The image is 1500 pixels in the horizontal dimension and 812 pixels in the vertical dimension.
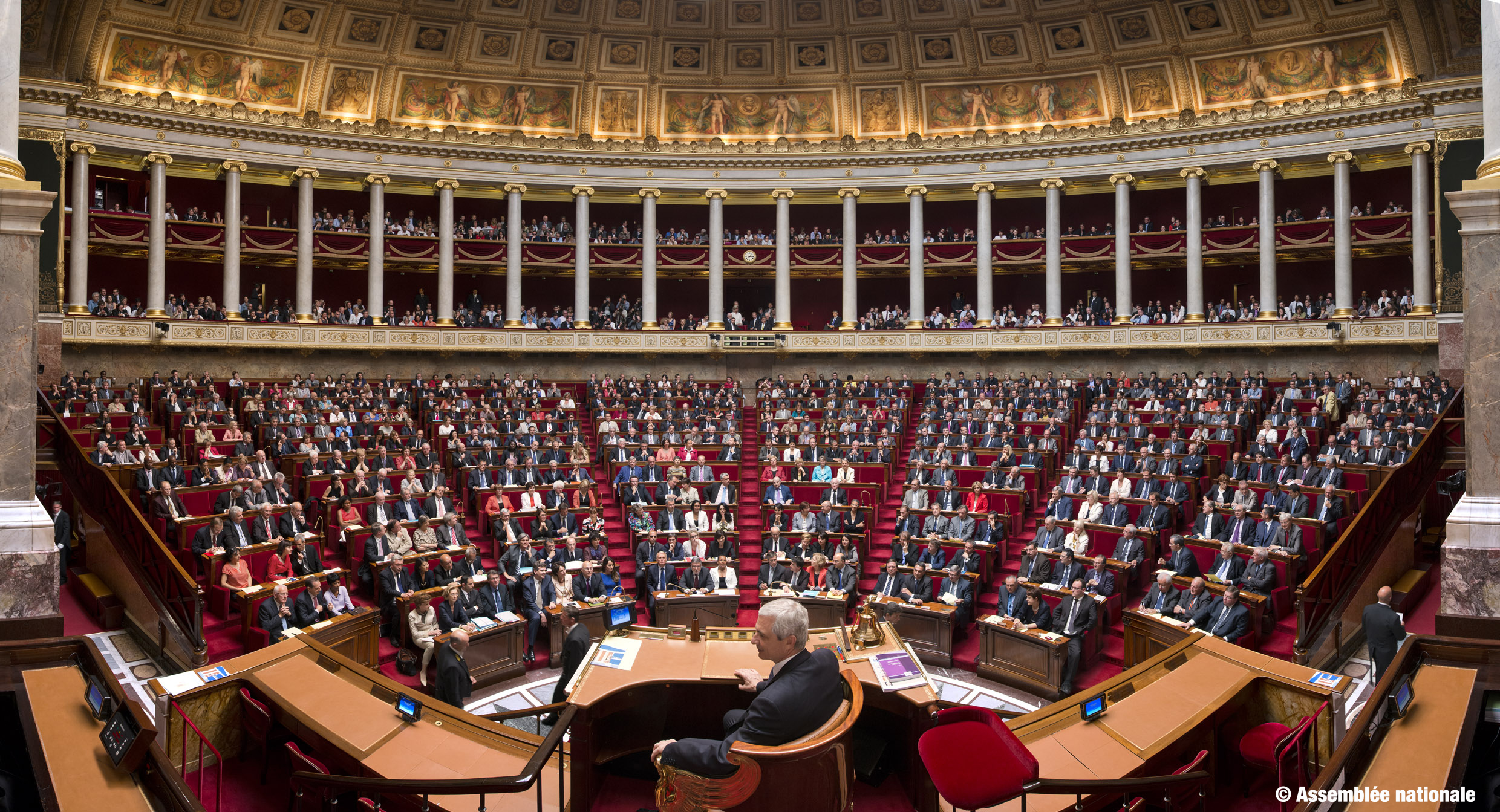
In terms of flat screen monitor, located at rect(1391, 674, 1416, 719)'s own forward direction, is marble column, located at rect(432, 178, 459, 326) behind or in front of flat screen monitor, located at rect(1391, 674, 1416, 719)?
behind

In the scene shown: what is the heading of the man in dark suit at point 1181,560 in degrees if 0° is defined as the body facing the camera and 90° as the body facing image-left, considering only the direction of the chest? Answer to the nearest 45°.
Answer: approximately 45°

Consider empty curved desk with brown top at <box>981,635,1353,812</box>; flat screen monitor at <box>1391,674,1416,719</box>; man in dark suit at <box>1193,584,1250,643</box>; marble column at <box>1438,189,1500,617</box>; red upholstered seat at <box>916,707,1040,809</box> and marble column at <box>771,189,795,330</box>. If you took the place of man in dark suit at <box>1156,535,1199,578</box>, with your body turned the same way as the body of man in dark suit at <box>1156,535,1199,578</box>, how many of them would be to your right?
1

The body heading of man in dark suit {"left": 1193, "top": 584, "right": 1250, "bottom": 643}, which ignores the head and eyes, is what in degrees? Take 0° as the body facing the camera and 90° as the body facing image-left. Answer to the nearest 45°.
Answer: approximately 45°

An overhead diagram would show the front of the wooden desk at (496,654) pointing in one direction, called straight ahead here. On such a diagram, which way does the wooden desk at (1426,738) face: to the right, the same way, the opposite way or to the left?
the opposite way

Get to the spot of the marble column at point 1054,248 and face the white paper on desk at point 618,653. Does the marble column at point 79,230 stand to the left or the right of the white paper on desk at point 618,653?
right
